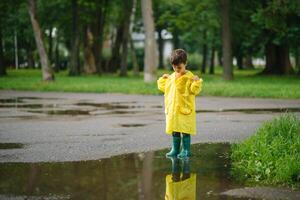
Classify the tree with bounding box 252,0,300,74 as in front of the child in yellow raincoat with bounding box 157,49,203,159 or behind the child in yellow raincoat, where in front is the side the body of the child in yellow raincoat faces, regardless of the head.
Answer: behind

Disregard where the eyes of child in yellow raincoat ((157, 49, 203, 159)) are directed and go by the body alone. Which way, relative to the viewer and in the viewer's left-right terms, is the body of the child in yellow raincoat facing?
facing the viewer and to the left of the viewer
